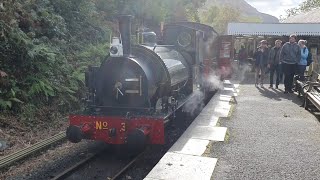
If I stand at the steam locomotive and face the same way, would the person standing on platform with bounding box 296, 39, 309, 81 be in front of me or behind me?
behind

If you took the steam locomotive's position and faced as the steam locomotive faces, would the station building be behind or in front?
behind

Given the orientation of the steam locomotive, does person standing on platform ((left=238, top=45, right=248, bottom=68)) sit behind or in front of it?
behind

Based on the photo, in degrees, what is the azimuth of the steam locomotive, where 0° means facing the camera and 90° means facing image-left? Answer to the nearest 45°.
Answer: approximately 45°

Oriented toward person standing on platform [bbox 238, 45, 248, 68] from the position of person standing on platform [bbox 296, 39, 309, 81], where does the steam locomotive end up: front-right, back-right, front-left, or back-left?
back-left

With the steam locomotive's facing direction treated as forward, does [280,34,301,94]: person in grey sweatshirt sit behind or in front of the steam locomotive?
behind
